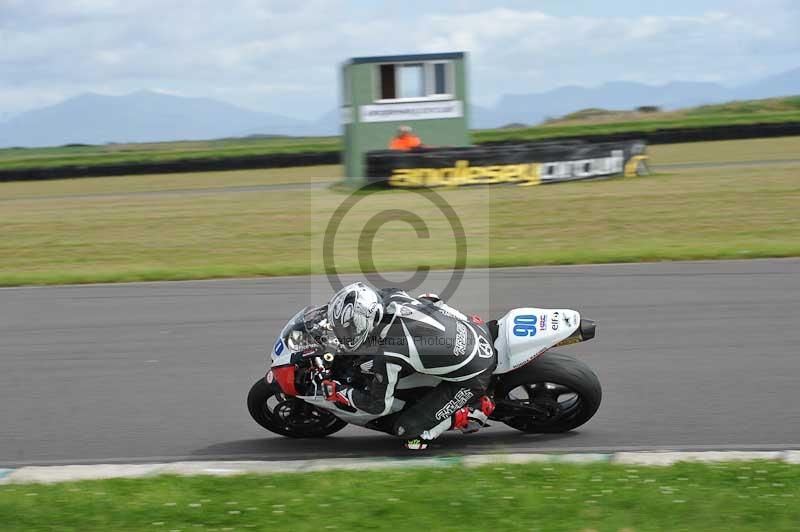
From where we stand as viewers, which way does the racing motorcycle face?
facing to the left of the viewer

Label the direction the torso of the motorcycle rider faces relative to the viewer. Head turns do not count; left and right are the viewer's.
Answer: facing to the left of the viewer

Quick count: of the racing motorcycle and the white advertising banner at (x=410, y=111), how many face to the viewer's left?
1

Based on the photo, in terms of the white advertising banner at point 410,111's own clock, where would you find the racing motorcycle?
The racing motorcycle is roughly at 12 o'clock from the white advertising banner.

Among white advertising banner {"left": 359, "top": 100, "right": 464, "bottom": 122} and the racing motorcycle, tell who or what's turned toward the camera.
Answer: the white advertising banner

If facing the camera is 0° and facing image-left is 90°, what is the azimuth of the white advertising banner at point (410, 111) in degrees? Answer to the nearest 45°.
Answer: approximately 0°

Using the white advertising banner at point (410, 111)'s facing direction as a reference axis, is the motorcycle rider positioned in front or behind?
in front

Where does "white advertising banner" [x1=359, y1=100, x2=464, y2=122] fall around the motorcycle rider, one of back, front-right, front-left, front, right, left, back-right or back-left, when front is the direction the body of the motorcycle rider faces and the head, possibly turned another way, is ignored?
right

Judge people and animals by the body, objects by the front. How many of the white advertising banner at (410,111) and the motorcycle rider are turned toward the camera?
1

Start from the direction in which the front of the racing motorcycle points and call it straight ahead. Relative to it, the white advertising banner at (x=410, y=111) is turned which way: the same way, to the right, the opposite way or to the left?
to the left

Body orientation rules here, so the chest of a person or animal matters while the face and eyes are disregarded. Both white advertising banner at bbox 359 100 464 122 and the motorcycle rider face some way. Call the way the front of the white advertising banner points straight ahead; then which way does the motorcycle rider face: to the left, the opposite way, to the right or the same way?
to the right

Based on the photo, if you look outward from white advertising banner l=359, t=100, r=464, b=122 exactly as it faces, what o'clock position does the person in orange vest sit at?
The person in orange vest is roughly at 12 o'clock from the white advertising banner.
